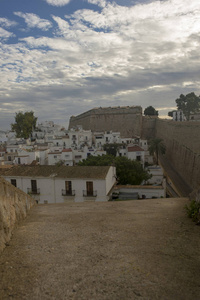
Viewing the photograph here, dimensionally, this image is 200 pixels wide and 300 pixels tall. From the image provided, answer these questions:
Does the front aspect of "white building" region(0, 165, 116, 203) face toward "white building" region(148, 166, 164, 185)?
no

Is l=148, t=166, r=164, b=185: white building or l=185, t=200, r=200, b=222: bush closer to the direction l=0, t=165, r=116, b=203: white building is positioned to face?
the bush

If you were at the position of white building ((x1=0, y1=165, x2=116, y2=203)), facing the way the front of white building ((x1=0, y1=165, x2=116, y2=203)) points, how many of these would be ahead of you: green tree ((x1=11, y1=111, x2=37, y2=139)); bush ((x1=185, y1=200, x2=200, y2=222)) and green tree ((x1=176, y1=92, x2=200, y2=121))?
1

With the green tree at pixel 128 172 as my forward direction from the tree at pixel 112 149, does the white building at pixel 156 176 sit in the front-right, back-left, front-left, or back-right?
front-left

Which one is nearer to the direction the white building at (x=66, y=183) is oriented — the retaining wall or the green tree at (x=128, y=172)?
the retaining wall

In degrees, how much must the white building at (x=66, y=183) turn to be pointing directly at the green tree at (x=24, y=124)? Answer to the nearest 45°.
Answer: approximately 180°

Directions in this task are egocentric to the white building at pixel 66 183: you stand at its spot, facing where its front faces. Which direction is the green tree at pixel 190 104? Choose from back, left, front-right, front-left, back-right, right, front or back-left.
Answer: back-left

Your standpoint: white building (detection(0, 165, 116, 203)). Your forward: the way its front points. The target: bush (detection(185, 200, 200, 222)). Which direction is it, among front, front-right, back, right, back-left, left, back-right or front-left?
front

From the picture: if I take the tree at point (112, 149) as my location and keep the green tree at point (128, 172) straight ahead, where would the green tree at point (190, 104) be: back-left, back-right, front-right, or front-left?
back-left

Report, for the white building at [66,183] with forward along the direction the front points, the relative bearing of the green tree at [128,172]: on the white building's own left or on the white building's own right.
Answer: on the white building's own left

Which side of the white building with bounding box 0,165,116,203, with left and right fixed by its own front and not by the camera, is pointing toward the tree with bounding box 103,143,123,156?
back

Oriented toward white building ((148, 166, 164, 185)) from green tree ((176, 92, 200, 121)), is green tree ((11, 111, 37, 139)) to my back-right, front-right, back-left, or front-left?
front-right

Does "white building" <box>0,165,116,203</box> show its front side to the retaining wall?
yes

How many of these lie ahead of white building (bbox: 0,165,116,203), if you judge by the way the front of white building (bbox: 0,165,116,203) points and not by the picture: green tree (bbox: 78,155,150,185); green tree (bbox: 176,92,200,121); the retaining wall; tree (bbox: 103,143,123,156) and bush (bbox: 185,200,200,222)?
2

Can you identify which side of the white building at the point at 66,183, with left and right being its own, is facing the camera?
front
